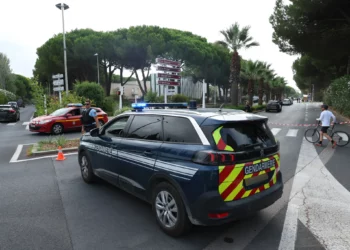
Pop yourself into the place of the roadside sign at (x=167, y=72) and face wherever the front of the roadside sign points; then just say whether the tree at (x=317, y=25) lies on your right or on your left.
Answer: on your left

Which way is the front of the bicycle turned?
to the viewer's left

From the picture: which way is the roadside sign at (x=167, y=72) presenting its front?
toward the camera

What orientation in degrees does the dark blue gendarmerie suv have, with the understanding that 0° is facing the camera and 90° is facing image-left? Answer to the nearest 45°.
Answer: approximately 135°

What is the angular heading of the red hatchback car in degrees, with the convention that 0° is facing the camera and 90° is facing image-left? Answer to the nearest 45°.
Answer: approximately 45°

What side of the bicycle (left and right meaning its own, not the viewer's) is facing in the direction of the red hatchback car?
front

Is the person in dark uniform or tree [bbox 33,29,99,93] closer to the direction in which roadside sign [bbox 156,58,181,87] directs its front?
the person in dark uniform

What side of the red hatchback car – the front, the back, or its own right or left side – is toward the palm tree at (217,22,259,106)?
back

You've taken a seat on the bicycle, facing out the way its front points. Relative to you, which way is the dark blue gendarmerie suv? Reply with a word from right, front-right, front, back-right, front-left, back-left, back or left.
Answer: left

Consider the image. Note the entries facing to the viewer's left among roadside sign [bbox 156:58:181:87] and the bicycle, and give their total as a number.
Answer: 1

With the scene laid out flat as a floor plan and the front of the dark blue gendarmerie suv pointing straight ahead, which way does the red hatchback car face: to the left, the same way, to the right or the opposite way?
to the left

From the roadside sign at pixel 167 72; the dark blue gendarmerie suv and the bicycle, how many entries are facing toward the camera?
1

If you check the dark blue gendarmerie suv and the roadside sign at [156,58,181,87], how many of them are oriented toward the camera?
1
